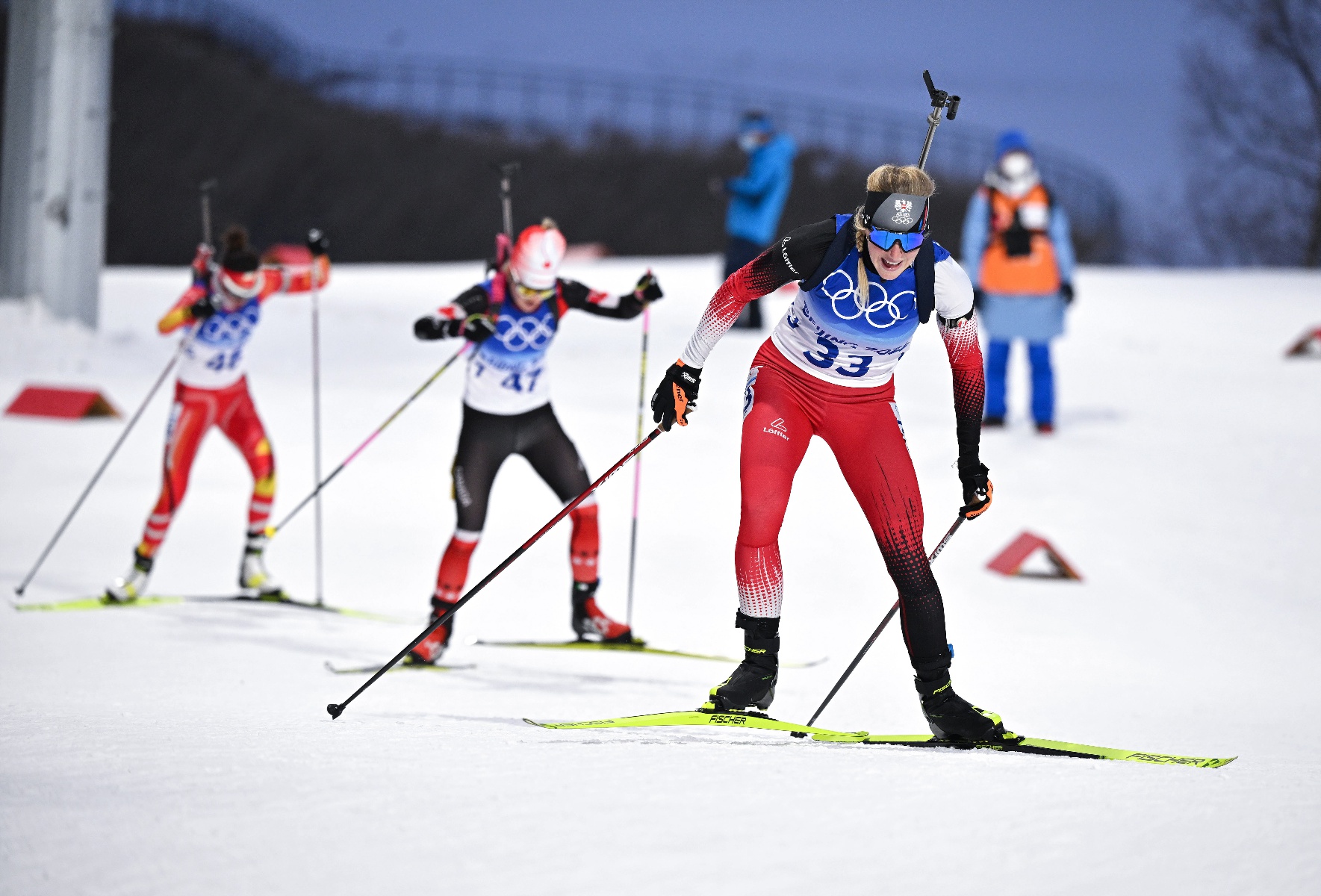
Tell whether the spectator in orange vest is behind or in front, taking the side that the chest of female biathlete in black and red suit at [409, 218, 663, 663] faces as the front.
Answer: behind

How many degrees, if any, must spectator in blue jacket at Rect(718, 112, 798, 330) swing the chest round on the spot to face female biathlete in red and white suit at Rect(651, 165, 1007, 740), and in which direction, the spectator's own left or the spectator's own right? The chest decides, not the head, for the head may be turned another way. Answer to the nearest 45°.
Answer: approximately 90° to the spectator's own left

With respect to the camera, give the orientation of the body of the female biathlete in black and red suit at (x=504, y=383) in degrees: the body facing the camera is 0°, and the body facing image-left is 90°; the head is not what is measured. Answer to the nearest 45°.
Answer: approximately 0°

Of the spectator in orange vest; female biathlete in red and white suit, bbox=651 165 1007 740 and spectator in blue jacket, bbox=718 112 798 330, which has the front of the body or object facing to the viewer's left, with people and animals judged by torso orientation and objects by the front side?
the spectator in blue jacket

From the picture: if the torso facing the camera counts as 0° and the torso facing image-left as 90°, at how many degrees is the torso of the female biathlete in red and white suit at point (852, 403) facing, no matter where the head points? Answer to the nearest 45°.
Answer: approximately 0°

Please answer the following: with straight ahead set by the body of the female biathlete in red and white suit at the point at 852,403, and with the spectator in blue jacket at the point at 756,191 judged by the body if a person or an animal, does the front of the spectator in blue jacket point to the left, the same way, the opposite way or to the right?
to the right

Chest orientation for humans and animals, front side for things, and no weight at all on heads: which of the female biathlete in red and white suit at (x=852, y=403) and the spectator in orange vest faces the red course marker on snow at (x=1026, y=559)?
the spectator in orange vest

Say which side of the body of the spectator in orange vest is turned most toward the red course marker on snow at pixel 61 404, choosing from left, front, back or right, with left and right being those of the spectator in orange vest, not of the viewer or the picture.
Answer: right

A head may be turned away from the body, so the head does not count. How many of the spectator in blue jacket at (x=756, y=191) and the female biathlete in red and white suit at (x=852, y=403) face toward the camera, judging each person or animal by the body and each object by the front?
1

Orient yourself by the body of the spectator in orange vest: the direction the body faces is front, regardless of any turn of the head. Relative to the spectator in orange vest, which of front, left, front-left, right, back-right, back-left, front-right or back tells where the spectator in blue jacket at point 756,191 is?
back-right
